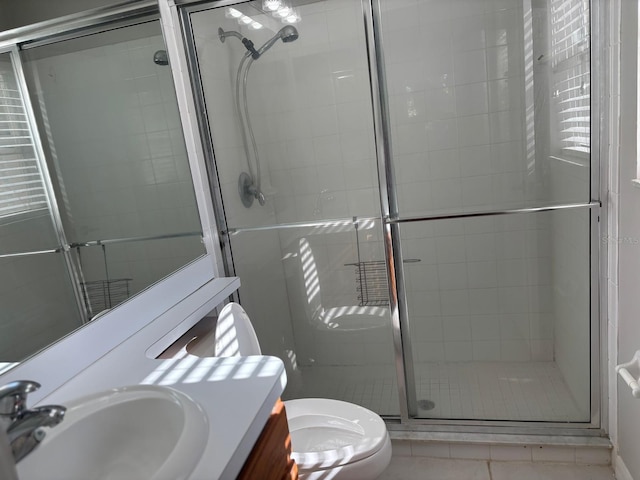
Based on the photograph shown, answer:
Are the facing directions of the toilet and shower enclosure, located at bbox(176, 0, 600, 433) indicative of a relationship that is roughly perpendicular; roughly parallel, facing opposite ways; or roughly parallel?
roughly perpendicular

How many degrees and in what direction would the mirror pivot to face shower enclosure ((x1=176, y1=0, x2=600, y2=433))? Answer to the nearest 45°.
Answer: approximately 45° to its left

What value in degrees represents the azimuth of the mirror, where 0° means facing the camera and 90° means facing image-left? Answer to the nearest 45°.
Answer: approximately 315°

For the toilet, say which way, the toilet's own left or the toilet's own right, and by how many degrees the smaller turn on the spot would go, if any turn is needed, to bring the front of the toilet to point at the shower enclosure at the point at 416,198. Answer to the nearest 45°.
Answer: approximately 45° to the toilet's own left

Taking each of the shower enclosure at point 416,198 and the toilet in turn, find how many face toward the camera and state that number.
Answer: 1

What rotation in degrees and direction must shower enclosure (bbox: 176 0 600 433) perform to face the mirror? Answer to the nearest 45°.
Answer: approximately 45° to its right

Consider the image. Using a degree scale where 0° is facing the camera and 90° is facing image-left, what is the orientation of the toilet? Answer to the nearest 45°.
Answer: approximately 270°
